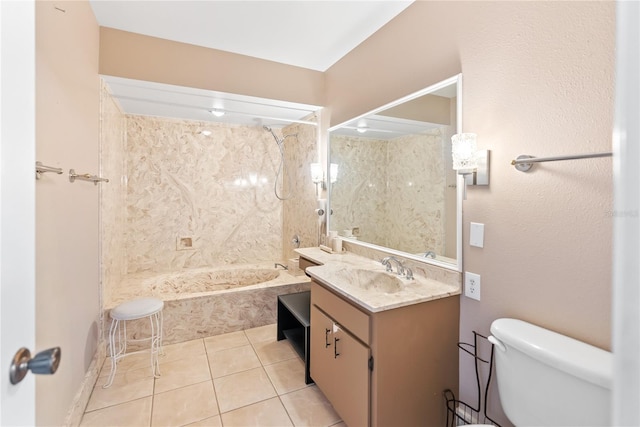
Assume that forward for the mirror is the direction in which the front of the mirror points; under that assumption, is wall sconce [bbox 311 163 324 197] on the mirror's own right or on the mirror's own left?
on the mirror's own right

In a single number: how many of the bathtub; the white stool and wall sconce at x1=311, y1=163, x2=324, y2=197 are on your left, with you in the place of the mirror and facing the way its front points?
0

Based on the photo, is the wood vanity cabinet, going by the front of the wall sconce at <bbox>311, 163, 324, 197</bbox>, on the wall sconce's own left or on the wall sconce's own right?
on the wall sconce's own left

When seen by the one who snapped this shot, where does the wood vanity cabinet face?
facing the viewer and to the left of the viewer

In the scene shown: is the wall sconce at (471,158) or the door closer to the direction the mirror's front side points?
the door

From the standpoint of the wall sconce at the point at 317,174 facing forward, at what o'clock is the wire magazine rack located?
The wire magazine rack is roughly at 8 o'clock from the wall sconce.

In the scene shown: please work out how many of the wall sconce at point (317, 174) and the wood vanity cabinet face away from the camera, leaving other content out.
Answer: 0

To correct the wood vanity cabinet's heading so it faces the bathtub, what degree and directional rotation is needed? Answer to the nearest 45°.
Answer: approximately 90° to its right

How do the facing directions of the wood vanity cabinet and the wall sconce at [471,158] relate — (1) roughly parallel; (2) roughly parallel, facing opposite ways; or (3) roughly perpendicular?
roughly parallel

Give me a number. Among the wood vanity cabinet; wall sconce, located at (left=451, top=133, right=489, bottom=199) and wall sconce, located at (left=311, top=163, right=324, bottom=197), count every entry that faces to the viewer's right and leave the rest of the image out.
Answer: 0

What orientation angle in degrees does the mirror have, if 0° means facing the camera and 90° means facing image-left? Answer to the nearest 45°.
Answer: approximately 45°

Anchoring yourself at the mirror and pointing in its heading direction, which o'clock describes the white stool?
The white stool is roughly at 1 o'clock from the mirror.

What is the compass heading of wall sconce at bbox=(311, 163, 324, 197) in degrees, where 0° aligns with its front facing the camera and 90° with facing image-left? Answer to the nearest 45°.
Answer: approximately 90°
